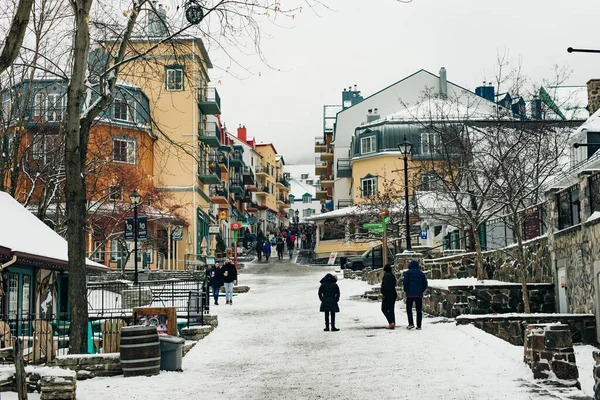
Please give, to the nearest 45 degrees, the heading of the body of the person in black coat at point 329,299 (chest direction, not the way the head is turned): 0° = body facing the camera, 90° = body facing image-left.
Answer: approximately 180°

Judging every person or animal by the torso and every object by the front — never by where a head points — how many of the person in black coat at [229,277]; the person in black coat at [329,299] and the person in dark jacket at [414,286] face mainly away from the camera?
2

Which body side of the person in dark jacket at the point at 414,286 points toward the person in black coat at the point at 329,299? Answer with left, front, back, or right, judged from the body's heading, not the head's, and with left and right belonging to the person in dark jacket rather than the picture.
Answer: left

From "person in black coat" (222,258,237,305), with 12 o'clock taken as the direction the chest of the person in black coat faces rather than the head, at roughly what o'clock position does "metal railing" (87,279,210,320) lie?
The metal railing is roughly at 2 o'clock from the person in black coat.

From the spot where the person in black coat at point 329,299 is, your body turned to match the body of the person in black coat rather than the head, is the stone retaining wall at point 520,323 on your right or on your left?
on your right

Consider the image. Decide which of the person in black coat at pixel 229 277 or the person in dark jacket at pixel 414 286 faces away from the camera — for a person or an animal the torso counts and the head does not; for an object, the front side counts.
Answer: the person in dark jacket

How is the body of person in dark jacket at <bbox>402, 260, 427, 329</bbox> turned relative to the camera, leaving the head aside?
away from the camera

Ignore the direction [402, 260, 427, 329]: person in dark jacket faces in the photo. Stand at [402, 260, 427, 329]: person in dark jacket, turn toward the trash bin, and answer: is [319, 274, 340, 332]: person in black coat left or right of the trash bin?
right

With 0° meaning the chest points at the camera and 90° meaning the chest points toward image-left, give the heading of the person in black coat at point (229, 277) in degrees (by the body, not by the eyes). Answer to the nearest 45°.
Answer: approximately 0°

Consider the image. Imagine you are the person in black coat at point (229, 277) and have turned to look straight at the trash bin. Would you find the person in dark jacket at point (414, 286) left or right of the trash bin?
left

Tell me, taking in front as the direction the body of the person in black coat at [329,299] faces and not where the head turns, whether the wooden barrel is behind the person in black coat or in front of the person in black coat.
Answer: behind

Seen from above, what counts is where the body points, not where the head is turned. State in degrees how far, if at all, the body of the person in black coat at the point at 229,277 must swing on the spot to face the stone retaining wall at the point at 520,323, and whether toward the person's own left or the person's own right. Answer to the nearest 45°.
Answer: approximately 45° to the person's own left
